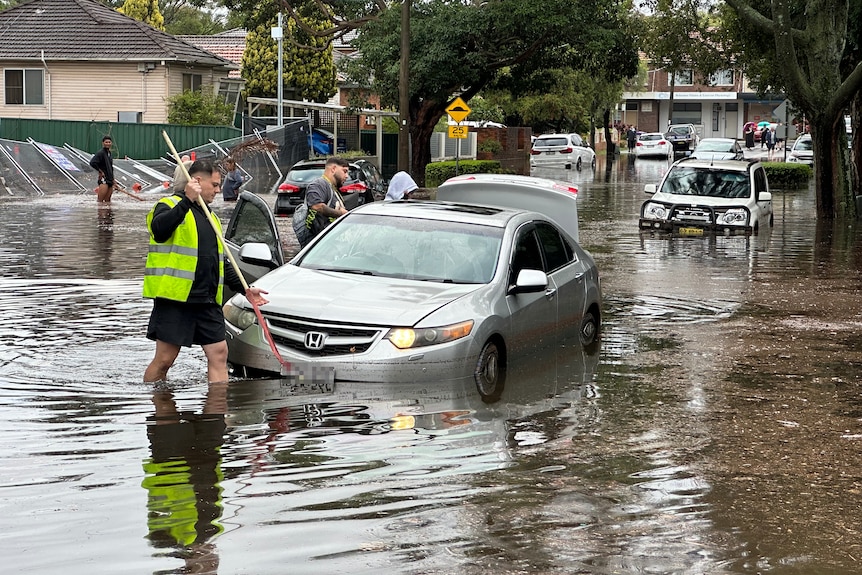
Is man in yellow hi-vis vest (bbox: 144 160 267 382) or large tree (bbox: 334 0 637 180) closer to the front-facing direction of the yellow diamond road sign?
the man in yellow hi-vis vest

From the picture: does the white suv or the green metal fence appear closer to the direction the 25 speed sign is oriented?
the white suv

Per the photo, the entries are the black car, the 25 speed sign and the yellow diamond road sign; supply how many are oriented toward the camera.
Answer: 2

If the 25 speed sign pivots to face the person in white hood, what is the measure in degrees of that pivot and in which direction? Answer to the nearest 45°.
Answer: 0° — it already faces them

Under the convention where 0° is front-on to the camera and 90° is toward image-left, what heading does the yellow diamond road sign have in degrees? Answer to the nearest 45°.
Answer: approximately 0°

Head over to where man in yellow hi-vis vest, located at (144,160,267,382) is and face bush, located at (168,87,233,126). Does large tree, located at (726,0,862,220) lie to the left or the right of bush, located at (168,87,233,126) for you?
right

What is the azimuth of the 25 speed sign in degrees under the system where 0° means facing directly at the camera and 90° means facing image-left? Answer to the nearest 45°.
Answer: approximately 0°

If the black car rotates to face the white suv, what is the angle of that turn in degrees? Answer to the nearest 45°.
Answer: approximately 90° to its right

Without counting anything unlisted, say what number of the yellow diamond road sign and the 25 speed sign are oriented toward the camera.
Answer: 2

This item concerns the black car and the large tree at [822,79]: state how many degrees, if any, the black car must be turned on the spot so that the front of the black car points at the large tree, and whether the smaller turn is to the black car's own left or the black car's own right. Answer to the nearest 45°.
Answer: approximately 45° to the black car's own right

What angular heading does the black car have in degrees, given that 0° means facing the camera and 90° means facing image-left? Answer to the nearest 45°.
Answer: approximately 225°
